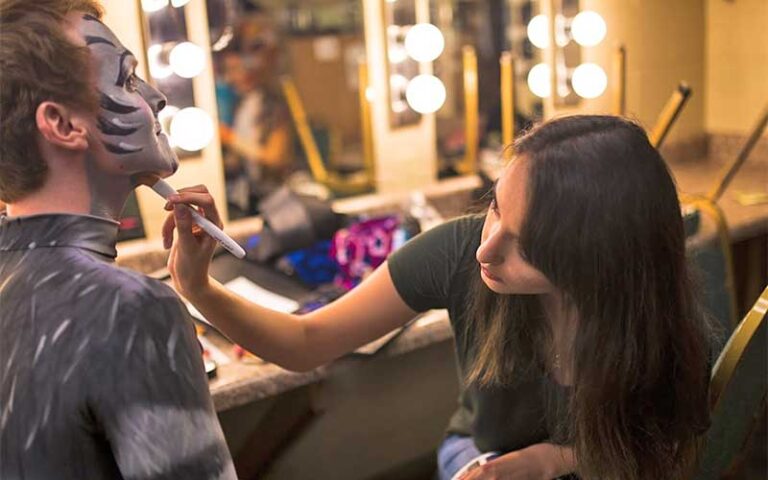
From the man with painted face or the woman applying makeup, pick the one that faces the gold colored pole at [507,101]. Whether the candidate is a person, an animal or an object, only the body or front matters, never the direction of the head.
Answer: the man with painted face

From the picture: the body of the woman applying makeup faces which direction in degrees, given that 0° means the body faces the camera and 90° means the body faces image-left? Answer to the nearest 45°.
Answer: approximately 45°

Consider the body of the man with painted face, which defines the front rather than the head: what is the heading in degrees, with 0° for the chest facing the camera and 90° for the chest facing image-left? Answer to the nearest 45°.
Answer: approximately 225°

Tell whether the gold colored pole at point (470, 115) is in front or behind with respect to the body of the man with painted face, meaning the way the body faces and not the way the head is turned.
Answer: in front

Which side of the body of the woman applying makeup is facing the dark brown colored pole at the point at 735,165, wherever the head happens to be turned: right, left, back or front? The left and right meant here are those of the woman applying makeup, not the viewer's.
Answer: back

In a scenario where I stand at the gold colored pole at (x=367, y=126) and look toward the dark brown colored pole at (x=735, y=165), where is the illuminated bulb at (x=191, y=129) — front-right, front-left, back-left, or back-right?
back-right

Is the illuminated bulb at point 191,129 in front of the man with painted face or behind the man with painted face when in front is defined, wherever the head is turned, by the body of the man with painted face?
in front

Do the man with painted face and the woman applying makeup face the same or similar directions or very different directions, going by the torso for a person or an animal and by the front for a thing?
very different directions

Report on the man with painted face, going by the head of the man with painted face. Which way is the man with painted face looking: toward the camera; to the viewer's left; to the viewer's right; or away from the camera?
to the viewer's right

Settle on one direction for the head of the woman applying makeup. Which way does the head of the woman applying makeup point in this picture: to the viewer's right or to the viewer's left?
to the viewer's left

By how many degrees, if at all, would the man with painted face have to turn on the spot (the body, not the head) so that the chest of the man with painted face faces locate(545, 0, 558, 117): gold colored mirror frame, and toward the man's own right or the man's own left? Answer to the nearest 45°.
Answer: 0° — they already face it

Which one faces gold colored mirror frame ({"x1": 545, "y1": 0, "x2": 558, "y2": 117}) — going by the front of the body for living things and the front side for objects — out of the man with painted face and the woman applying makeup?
the man with painted face
